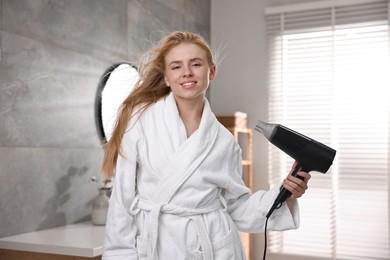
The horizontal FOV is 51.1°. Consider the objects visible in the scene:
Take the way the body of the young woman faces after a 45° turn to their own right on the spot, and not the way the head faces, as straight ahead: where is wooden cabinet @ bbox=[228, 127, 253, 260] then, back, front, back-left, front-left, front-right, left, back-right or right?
back-right

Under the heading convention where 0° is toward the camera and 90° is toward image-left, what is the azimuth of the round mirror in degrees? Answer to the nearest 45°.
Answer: approximately 315°

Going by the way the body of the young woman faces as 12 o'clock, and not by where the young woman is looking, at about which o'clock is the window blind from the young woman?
The window blind is roughly at 7 o'clock from the young woman.

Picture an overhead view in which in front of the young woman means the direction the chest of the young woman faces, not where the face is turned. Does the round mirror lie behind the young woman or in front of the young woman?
behind

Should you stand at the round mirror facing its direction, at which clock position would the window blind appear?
The window blind is roughly at 10 o'clock from the round mirror.

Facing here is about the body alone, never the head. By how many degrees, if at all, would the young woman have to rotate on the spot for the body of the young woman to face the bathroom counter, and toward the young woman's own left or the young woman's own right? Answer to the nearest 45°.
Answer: approximately 135° to the young woman's own right

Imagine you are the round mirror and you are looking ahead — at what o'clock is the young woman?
The young woman is roughly at 1 o'clock from the round mirror.

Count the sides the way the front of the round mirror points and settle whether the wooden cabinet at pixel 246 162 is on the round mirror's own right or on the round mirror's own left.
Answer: on the round mirror's own left
